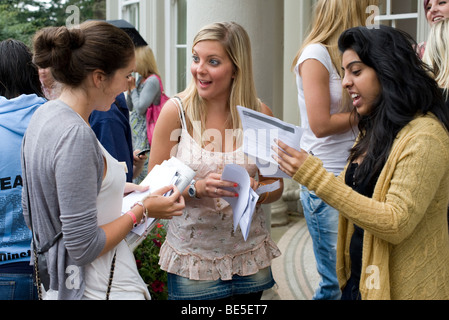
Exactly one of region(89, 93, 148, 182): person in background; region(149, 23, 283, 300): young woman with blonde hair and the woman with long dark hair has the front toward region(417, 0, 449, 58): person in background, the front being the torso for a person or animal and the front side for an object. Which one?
region(89, 93, 148, 182): person in background

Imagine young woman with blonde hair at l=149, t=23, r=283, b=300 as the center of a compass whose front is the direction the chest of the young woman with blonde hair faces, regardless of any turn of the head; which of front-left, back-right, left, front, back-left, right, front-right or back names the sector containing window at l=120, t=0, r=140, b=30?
back

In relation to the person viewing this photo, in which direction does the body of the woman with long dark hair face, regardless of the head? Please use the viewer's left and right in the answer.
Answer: facing to the left of the viewer

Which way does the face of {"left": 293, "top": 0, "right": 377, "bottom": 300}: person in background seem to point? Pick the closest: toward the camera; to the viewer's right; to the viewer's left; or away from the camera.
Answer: away from the camera

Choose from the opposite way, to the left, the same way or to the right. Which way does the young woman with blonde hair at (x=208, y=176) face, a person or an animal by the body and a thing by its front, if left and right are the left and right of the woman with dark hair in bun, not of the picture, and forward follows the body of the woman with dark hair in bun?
to the right

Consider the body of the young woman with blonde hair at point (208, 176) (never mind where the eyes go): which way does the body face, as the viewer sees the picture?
toward the camera

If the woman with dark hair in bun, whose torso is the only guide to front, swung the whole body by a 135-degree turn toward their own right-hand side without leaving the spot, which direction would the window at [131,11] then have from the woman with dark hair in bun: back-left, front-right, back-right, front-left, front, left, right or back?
back-right
